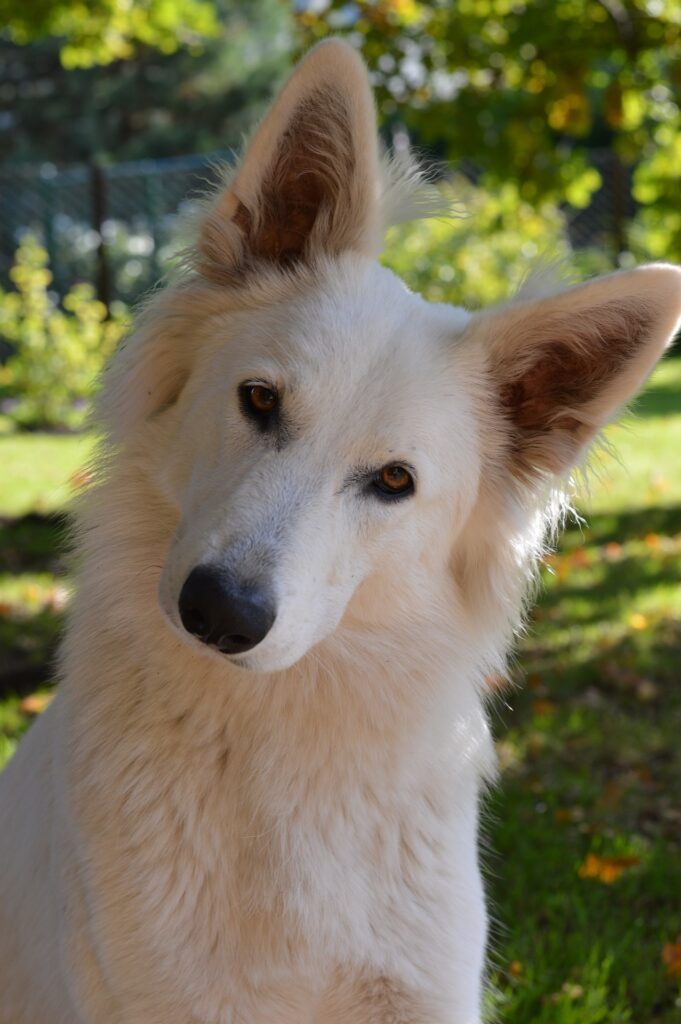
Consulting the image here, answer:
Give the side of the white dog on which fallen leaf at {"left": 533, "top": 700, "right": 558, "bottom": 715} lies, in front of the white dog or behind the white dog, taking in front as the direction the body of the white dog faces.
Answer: behind

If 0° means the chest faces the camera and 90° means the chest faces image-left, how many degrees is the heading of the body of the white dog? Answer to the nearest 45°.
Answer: approximately 0°

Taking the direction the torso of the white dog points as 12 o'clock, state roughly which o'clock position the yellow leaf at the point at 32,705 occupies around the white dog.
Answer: The yellow leaf is roughly at 5 o'clock from the white dog.
